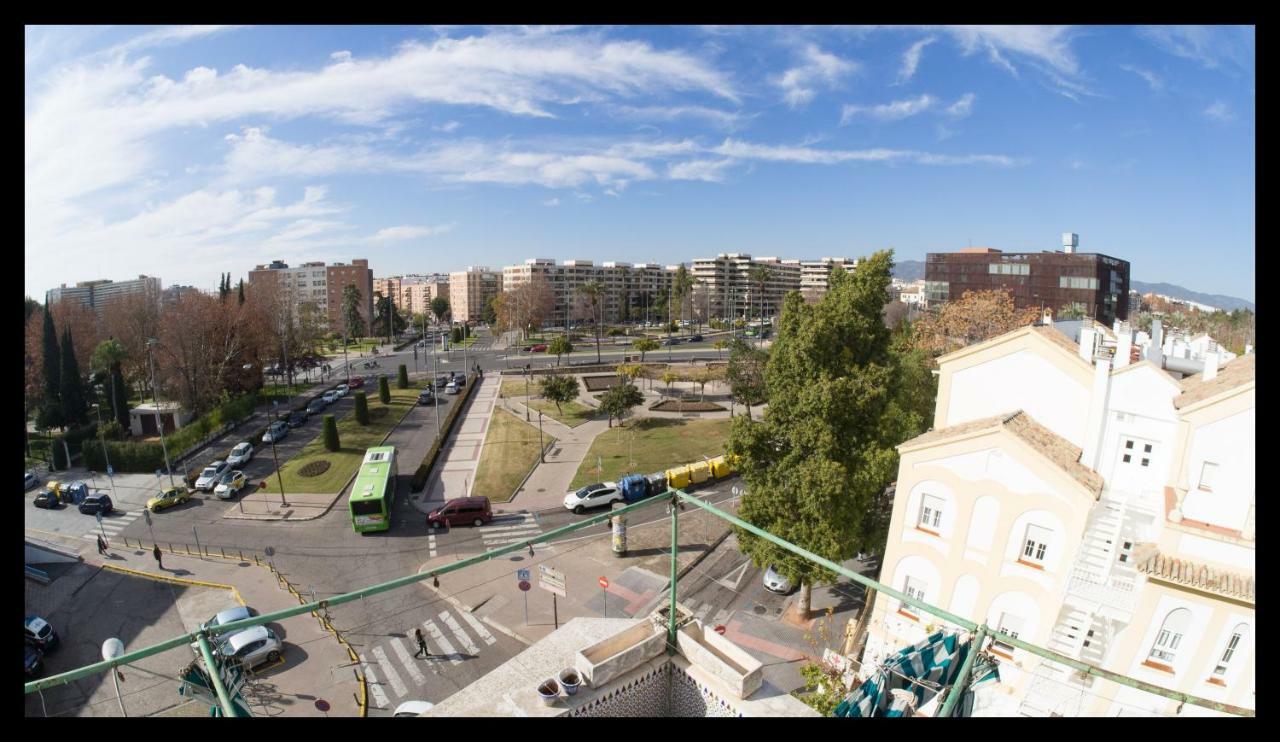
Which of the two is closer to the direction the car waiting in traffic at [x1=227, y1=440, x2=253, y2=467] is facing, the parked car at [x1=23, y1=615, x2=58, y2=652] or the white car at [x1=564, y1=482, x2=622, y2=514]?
the parked car

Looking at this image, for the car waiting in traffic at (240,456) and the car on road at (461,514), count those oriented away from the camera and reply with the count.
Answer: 0

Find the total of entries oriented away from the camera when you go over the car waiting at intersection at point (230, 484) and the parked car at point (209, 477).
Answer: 0

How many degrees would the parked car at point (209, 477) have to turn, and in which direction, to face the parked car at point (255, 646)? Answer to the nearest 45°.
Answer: approximately 45° to its left

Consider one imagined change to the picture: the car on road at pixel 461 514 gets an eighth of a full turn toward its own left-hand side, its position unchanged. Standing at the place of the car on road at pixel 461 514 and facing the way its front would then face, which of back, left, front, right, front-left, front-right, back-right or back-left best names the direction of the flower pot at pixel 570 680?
front-left

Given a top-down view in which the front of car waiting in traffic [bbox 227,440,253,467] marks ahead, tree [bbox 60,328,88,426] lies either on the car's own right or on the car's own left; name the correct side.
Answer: on the car's own right

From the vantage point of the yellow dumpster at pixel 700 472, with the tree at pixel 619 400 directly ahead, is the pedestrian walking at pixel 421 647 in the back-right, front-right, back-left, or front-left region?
back-left

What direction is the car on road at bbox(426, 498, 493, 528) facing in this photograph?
to the viewer's left

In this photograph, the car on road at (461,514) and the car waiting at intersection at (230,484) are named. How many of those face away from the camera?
0
